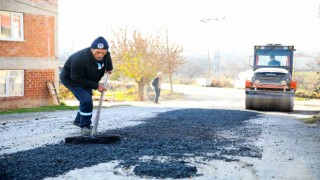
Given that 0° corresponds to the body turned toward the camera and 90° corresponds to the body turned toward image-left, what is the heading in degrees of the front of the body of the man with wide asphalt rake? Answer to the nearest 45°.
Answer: approximately 315°

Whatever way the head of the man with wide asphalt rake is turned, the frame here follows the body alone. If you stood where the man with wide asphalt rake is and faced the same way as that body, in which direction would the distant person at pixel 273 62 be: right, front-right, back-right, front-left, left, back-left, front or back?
left

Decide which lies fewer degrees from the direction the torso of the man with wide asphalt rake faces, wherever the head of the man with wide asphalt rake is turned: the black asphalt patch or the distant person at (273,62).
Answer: the black asphalt patch

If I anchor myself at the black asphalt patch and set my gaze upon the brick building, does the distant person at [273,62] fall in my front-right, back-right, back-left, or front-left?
front-right

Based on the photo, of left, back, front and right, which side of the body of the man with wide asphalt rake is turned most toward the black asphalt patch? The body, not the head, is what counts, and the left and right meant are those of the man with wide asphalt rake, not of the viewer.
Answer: front

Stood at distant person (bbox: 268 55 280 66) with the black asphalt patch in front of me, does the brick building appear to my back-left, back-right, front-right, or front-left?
front-right

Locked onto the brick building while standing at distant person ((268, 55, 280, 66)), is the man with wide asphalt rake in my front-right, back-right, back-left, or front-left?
front-left
